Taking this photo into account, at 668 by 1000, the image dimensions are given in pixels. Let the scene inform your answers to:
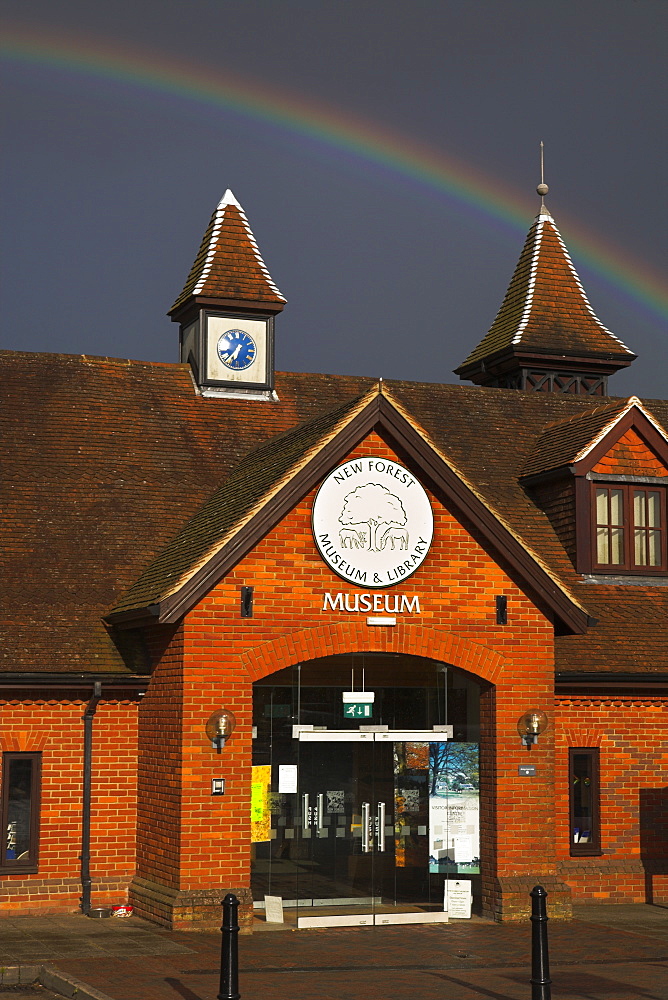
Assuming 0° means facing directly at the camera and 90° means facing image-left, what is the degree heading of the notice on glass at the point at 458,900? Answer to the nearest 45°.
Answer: approximately 0°

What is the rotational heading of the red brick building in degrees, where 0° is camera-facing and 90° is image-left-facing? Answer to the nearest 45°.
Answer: approximately 0°

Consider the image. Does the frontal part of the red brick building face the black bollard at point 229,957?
yes

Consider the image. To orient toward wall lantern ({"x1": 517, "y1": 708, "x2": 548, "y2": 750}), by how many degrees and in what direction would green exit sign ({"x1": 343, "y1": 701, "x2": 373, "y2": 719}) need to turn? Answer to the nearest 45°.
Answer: approximately 90° to its left

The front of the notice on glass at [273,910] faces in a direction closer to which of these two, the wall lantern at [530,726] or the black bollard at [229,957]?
the black bollard
